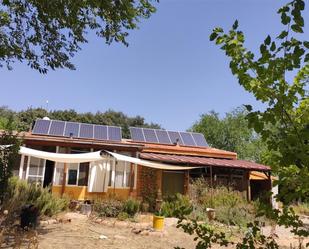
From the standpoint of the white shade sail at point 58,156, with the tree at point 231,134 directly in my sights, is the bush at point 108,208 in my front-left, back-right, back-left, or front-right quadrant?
front-right

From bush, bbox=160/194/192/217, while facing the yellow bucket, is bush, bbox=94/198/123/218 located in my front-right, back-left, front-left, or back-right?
front-right

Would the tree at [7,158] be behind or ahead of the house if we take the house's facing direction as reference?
ahead

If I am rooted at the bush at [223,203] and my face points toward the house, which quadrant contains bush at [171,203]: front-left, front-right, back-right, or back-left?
front-left

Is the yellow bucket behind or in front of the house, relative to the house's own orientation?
in front

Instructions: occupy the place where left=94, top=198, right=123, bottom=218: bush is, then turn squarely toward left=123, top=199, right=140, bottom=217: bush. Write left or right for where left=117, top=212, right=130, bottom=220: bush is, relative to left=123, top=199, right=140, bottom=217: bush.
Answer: right

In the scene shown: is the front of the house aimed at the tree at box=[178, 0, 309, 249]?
yes

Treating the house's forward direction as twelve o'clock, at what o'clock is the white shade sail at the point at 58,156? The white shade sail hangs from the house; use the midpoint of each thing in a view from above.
The white shade sail is roughly at 1 o'clock from the house.

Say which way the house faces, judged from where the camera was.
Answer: facing the viewer

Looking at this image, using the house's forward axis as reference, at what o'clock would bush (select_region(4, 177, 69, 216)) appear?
The bush is roughly at 1 o'clock from the house.

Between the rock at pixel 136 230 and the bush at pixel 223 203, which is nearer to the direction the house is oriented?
the rock

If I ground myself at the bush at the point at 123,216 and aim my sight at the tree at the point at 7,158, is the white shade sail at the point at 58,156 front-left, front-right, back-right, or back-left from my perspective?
front-right

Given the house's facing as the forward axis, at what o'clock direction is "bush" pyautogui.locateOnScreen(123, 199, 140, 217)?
The bush is roughly at 11 o'clock from the house.

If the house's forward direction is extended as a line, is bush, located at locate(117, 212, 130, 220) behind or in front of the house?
in front
